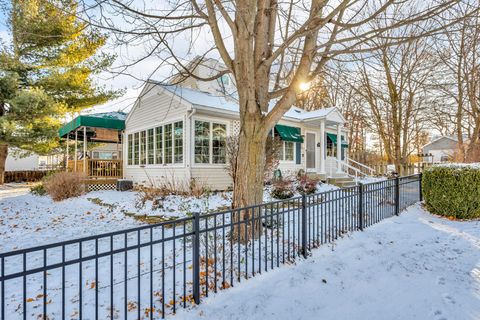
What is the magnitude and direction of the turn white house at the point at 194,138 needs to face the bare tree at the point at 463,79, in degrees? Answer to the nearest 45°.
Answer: approximately 45° to its left

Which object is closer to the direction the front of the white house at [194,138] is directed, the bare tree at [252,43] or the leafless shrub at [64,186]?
the bare tree

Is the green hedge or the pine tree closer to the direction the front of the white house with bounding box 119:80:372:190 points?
the green hedge

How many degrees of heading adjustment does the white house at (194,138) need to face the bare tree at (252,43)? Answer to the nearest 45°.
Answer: approximately 45° to its right

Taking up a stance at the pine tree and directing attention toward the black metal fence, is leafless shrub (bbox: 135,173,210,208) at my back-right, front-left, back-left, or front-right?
front-left

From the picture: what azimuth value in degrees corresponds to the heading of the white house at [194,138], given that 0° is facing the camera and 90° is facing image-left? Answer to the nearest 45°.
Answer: approximately 315°

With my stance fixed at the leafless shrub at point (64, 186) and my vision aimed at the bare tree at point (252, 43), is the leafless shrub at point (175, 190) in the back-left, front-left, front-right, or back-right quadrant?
front-left

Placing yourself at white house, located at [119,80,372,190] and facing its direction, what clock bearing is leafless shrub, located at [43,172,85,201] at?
The leafless shrub is roughly at 4 o'clock from the white house.

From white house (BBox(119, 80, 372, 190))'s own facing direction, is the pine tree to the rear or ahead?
to the rear

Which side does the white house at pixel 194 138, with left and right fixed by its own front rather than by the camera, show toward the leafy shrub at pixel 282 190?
front

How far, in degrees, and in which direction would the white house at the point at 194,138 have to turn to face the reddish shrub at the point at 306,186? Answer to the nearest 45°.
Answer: approximately 45° to its left

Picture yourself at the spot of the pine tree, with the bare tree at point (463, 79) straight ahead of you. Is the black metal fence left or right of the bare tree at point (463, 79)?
right
